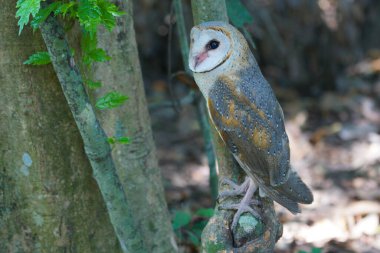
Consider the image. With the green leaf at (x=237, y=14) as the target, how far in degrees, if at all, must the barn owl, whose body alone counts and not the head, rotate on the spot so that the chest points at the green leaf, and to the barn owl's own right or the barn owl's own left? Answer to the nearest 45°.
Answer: approximately 90° to the barn owl's own right

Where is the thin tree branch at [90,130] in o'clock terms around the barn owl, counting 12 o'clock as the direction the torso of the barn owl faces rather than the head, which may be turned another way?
The thin tree branch is roughly at 11 o'clock from the barn owl.

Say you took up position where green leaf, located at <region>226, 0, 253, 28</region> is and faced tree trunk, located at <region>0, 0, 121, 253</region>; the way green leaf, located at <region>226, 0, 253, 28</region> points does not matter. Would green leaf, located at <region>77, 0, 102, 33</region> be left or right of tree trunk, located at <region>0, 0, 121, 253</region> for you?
left

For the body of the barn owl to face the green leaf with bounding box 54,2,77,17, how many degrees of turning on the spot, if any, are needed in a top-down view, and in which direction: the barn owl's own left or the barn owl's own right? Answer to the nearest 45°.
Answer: approximately 45° to the barn owl's own left

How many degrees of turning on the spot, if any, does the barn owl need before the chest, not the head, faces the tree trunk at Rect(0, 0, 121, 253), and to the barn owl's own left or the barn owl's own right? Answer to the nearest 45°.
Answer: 0° — it already faces it

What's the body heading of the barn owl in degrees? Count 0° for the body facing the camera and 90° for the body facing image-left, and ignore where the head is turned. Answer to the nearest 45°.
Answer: approximately 90°
